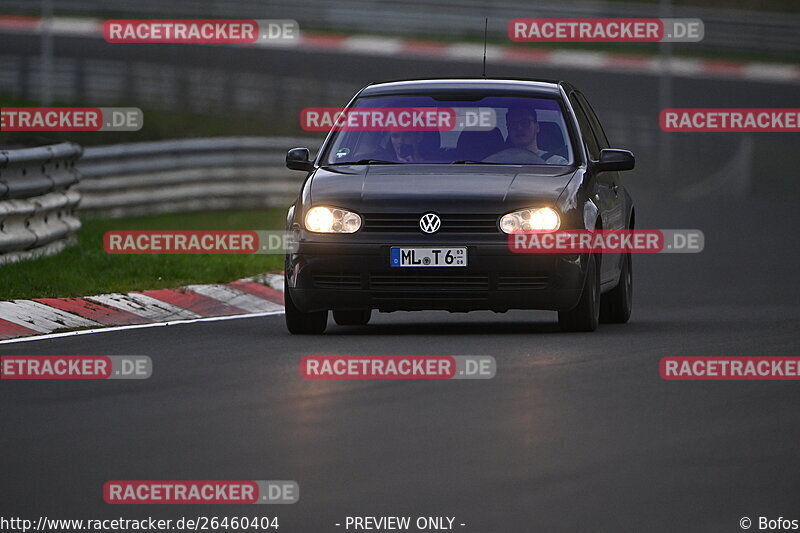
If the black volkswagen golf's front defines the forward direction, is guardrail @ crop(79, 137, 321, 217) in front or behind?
behind

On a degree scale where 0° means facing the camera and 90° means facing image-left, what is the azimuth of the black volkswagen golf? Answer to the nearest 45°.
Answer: approximately 0°
